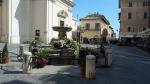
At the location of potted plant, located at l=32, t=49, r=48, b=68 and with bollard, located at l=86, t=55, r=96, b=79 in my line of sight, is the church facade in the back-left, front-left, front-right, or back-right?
back-left

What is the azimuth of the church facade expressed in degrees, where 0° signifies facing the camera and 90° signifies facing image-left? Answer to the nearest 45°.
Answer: approximately 315°

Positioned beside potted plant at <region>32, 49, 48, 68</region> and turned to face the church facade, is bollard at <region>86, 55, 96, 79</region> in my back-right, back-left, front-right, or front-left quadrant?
back-right

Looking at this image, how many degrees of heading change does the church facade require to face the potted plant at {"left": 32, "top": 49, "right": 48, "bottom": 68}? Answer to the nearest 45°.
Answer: approximately 45° to its right

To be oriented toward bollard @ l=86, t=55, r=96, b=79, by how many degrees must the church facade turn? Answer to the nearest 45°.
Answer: approximately 45° to its right
